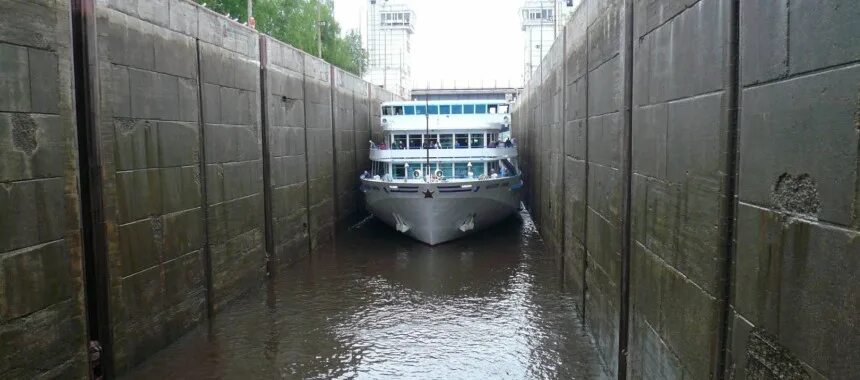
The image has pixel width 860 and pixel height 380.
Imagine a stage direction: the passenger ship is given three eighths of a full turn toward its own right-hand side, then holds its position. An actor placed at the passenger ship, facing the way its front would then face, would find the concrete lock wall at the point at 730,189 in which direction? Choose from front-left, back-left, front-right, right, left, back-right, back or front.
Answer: back-left

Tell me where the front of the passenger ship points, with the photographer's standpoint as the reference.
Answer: facing the viewer
